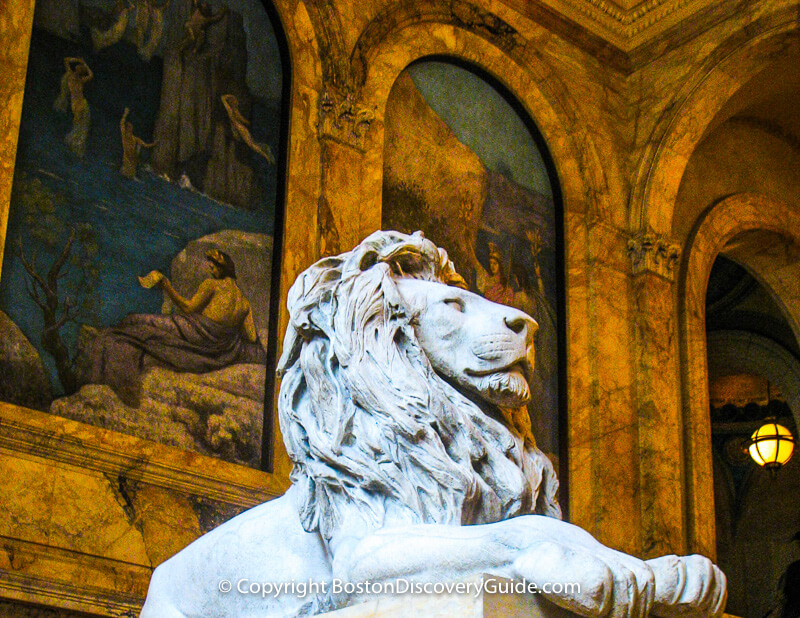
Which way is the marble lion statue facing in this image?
to the viewer's right
